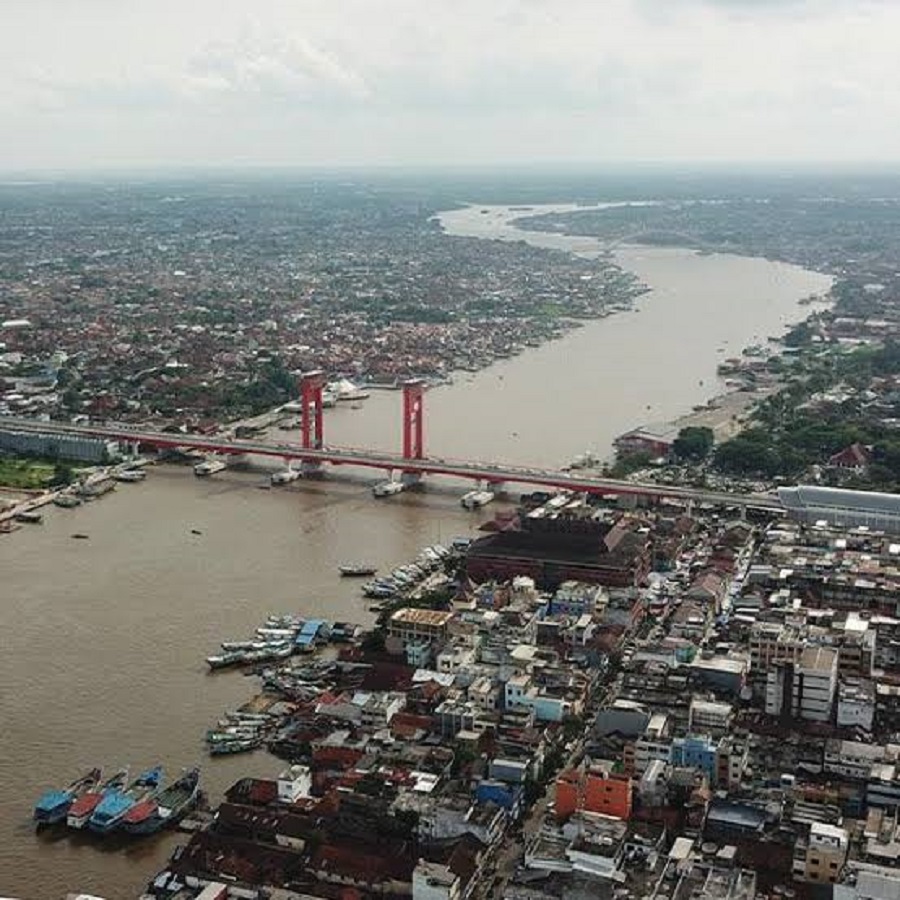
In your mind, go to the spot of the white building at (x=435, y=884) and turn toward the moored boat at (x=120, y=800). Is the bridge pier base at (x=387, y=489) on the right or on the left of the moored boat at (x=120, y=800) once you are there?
right

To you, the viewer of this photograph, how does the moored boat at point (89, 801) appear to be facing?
facing away from the viewer and to the right of the viewer

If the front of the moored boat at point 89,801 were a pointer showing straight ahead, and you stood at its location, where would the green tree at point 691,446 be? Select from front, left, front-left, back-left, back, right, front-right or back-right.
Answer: front

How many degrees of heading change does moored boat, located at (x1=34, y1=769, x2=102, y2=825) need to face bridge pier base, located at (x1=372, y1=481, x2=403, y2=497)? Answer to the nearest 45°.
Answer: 0° — it already faces it

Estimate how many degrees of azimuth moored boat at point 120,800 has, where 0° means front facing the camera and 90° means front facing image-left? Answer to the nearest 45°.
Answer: approximately 225°

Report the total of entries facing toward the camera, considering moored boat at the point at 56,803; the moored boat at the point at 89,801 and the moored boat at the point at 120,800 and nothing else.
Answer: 0

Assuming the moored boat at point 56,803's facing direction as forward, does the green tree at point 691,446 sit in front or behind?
in front

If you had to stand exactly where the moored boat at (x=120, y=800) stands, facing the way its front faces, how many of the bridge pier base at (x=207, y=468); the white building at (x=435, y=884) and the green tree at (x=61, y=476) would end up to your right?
1

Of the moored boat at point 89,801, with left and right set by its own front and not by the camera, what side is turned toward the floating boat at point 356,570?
front

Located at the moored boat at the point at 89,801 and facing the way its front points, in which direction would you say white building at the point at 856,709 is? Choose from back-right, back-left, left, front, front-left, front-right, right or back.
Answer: front-right

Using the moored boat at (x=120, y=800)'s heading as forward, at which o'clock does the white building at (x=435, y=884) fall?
The white building is roughly at 3 o'clock from the moored boat.

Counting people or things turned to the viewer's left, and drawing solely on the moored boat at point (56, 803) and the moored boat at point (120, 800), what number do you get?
0

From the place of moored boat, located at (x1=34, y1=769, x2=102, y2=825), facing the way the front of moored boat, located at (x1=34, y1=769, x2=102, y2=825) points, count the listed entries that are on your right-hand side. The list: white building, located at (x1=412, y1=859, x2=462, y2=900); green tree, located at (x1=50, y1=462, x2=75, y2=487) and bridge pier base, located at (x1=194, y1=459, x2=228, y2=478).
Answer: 1

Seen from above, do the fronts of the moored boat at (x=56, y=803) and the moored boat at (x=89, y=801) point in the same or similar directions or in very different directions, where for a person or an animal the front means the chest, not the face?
same or similar directions

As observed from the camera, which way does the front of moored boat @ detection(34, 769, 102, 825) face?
facing away from the viewer and to the right of the viewer

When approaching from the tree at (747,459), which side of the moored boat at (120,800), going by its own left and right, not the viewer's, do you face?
front
